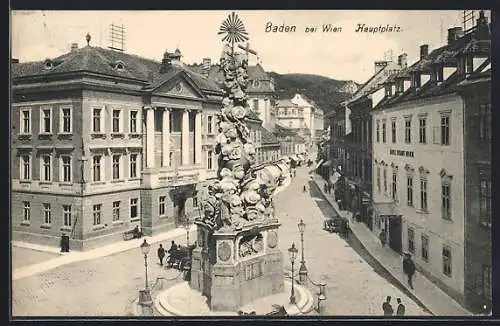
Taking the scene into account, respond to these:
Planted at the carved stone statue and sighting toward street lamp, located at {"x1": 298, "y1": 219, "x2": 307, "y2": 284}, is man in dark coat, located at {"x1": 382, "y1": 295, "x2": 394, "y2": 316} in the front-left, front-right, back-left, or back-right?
front-right

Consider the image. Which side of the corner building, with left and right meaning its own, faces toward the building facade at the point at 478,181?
front

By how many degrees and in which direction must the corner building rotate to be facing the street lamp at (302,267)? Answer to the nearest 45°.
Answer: approximately 45° to its left

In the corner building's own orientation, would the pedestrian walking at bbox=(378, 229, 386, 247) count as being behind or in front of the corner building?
in front

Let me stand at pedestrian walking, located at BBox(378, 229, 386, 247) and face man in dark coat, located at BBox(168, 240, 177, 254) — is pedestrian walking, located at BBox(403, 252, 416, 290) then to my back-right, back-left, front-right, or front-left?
front-left

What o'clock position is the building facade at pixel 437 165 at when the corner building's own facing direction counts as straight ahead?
The building facade is roughly at 11 o'clock from the corner building.

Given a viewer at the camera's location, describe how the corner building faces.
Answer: facing the viewer and to the right of the viewer

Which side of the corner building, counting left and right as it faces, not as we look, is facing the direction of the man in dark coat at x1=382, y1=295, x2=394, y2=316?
front

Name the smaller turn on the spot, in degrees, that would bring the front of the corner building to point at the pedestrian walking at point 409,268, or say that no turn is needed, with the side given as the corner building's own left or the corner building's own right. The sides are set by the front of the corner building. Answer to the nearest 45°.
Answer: approximately 45° to the corner building's own left

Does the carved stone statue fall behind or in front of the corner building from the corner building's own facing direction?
in front
